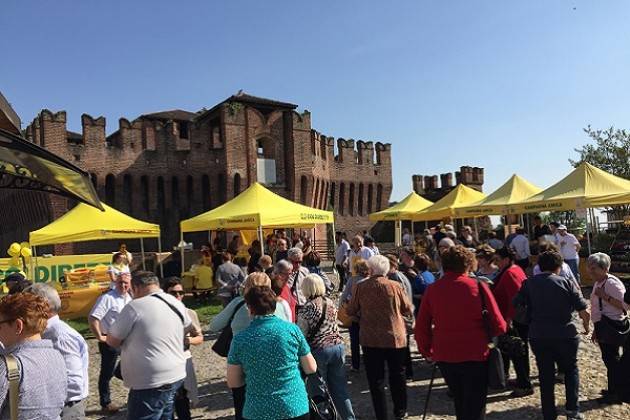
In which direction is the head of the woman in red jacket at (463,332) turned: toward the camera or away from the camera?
away from the camera

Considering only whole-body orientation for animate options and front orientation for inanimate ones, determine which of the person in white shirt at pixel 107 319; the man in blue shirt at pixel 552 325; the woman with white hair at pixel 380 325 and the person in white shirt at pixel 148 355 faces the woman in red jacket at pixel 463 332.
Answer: the person in white shirt at pixel 107 319

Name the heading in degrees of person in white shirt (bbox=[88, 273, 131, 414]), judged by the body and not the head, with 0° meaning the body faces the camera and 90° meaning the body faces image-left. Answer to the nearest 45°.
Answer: approximately 315°

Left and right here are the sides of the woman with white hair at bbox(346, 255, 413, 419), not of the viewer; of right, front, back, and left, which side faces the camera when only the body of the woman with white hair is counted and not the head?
back

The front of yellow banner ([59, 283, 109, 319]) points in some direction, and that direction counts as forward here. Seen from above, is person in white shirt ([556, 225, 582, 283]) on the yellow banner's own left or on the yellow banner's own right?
on the yellow banner's own left

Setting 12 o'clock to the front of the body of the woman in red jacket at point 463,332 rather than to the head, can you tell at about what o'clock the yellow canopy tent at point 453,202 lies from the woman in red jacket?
The yellow canopy tent is roughly at 12 o'clock from the woman in red jacket.

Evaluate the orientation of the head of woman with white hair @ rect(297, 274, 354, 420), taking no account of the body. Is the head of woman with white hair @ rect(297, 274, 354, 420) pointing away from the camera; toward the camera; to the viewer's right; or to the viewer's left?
away from the camera

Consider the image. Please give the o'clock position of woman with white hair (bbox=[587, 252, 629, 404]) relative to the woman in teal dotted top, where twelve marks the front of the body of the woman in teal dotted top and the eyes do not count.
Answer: The woman with white hair is roughly at 2 o'clock from the woman in teal dotted top.

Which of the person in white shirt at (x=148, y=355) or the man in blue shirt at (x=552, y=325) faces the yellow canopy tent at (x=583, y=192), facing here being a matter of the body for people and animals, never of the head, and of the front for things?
the man in blue shirt

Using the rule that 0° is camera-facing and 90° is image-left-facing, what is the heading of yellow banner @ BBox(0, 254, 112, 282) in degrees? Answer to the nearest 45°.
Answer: approximately 0°

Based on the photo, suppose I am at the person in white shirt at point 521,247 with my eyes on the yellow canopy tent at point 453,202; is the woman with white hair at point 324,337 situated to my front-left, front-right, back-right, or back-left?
back-left

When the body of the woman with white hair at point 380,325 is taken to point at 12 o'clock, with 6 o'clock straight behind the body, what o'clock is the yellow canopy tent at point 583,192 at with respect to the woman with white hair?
The yellow canopy tent is roughly at 1 o'clock from the woman with white hair.

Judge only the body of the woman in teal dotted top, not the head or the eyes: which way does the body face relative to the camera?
away from the camera

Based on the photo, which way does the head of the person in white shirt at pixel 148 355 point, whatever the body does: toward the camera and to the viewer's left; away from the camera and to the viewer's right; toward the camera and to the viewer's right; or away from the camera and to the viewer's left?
away from the camera and to the viewer's left
